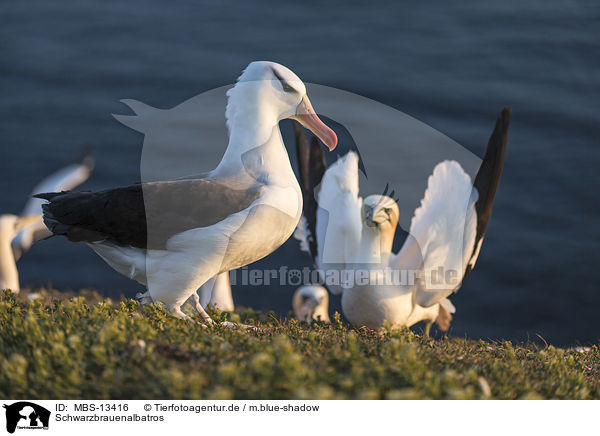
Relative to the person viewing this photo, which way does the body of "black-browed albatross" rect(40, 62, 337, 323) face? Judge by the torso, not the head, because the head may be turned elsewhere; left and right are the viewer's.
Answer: facing to the right of the viewer

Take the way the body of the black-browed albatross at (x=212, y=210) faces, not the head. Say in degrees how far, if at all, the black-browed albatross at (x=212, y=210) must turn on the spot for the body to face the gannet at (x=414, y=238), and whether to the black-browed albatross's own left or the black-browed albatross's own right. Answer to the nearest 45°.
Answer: approximately 45° to the black-browed albatross's own left

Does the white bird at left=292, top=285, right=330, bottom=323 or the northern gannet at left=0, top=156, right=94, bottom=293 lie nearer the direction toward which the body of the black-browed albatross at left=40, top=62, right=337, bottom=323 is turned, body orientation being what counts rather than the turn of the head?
the white bird

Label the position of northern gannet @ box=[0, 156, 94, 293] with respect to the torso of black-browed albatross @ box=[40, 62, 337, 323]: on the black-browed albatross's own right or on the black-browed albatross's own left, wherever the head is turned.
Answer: on the black-browed albatross's own left
